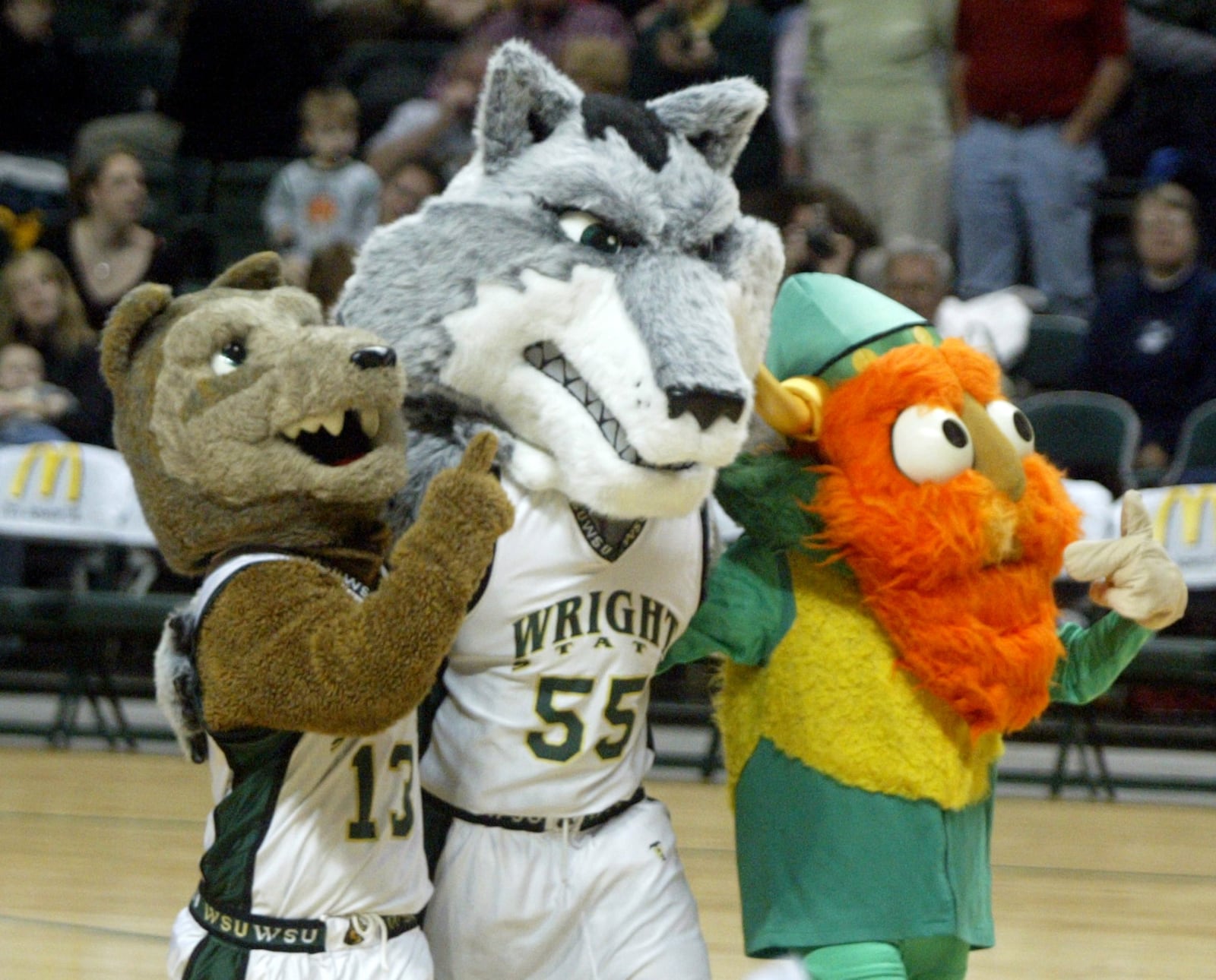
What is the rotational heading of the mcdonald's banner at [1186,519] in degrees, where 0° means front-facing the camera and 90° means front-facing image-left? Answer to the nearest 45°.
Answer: approximately 0°

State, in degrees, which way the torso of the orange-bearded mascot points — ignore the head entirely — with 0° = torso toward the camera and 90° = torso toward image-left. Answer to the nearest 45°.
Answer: approximately 315°

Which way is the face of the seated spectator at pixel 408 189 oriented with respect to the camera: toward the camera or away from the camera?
toward the camera

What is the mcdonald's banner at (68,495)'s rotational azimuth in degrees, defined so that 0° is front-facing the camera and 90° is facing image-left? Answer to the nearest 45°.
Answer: approximately 0°

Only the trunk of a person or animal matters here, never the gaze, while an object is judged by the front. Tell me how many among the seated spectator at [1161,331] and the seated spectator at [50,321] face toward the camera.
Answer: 2

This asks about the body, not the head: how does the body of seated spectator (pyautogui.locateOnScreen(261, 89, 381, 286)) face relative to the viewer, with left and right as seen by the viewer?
facing the viewer

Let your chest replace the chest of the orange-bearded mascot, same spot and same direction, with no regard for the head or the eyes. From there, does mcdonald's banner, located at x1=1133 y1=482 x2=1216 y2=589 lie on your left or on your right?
on your left

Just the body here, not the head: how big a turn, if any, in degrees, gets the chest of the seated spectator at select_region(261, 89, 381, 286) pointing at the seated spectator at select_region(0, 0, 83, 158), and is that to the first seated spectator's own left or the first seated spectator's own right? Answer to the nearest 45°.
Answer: approximately 135° to the first seated spectator's own right

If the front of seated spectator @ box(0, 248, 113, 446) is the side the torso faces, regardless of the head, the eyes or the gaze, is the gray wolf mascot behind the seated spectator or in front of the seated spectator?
in front

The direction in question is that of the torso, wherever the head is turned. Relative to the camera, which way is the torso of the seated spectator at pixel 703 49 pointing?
toward the camera

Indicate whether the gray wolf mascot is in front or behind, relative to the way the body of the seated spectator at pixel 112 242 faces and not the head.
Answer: in front

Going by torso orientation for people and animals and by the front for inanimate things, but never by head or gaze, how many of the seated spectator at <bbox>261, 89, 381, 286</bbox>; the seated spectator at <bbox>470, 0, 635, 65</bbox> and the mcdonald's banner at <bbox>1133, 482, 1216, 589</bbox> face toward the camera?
3

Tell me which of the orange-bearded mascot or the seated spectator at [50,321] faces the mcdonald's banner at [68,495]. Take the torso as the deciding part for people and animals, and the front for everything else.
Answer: the seated spectator

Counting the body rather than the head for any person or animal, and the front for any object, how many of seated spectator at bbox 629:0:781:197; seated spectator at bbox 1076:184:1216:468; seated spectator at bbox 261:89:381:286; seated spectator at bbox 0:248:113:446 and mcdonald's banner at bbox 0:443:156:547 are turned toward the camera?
5

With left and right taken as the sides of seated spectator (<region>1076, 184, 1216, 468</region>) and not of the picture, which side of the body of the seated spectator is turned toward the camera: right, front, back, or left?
front

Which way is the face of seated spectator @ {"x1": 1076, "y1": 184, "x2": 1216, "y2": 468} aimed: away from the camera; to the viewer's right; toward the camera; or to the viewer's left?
toward the camera

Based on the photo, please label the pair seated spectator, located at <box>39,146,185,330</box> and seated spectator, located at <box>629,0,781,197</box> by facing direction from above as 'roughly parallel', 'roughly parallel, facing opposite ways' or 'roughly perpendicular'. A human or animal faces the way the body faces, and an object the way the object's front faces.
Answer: roughly parallel
